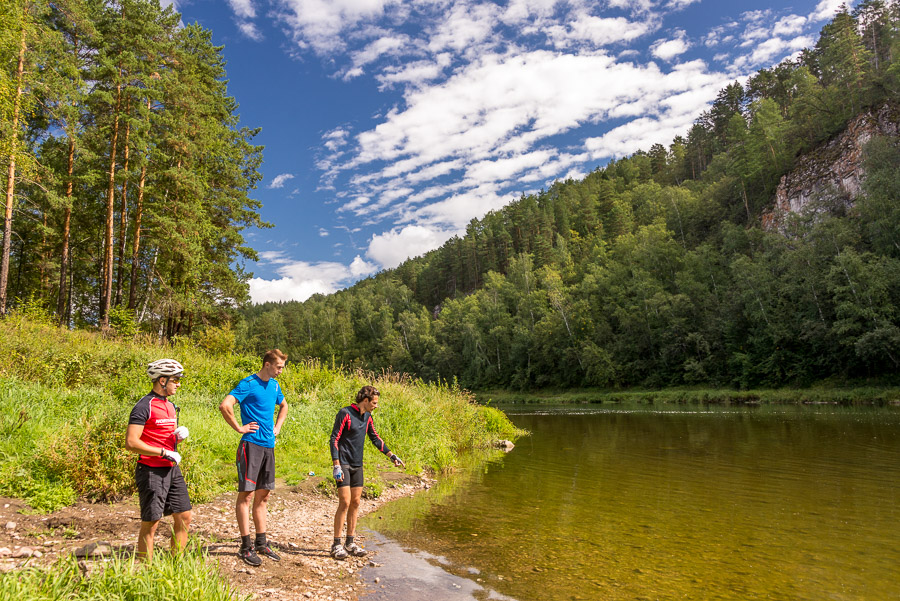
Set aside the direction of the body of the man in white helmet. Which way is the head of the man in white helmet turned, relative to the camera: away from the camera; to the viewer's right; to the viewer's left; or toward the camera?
to the viewer's right

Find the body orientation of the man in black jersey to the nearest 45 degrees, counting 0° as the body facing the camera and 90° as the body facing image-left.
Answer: approximately 315°

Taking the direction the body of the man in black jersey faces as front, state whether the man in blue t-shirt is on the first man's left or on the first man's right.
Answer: on the first man's right

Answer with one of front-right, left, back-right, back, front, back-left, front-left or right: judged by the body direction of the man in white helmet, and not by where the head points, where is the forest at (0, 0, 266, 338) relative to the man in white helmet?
back-left

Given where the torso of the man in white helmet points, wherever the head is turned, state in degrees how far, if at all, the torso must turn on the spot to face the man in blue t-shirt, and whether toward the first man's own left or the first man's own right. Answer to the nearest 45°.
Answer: approximately 90° to the first man's own left

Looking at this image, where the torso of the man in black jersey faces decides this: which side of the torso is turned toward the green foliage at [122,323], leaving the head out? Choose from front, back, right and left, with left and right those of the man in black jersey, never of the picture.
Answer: back

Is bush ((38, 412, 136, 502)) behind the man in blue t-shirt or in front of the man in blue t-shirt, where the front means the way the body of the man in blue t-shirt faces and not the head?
behind
